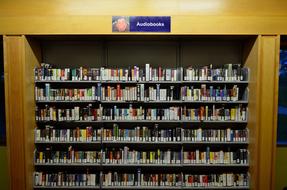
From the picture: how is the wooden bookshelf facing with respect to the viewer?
toward the camera

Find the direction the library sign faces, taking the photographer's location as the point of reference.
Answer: facing the viewer

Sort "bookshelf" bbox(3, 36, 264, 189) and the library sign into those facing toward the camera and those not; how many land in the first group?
2
